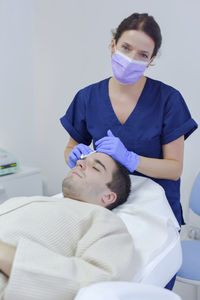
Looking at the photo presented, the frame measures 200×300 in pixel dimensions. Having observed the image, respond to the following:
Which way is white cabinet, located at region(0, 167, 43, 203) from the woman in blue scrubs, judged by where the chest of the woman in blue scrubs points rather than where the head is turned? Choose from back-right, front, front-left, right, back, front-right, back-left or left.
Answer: back-right

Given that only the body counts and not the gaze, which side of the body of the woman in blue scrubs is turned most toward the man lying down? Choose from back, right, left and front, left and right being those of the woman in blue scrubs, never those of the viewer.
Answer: front

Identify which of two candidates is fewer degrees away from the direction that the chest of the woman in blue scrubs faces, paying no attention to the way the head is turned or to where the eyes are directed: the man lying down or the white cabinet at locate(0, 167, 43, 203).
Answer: the man lying down

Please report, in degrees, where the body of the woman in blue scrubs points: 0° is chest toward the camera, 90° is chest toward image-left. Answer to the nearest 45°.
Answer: approximately 0°
